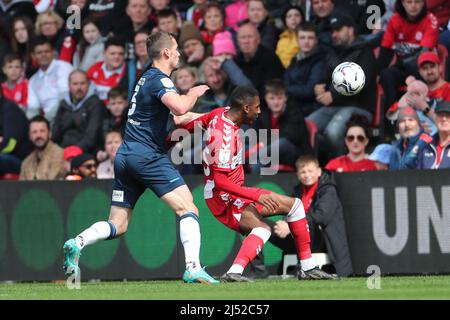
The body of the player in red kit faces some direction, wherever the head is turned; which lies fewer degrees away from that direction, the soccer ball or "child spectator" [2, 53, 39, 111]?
the soccer ball

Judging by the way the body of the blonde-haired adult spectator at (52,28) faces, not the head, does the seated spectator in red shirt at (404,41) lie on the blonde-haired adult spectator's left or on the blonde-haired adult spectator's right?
on the blonde-haired adult spectator's left

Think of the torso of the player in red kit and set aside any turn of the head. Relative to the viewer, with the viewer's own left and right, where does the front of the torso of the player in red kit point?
facing to the right of the viewer

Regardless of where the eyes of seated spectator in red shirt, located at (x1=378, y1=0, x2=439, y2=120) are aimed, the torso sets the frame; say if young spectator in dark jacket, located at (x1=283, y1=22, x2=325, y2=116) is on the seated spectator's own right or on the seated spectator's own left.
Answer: on the seated spectator's own right

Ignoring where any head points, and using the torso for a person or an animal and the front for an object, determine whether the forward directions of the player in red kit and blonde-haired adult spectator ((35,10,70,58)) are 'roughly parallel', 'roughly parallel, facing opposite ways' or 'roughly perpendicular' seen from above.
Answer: roughly perpendicular
